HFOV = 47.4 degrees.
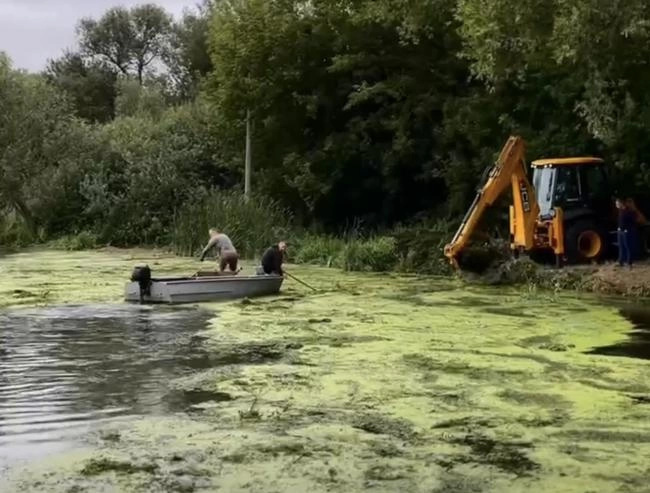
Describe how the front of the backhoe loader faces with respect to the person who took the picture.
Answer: facing away from the viewer and to the right of the viewer

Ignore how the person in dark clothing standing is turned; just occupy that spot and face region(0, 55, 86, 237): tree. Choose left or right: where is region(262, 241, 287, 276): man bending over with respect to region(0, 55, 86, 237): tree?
left

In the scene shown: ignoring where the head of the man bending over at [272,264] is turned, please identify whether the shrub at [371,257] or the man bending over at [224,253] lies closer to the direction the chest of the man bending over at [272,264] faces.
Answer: the shrub

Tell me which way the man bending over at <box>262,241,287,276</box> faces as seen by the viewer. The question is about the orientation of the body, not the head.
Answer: to the viewer's right
